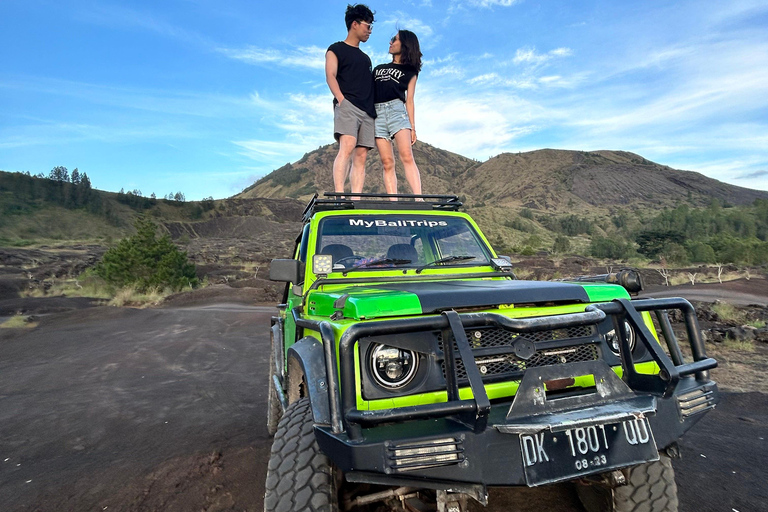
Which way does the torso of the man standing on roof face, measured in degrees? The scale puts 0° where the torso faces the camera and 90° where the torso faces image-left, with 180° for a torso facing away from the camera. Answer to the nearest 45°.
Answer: approximately 315°

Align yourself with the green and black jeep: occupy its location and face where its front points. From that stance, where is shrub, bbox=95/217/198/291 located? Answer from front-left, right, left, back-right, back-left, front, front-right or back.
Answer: back

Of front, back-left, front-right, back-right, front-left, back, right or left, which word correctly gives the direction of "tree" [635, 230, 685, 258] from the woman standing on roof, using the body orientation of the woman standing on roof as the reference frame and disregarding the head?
back

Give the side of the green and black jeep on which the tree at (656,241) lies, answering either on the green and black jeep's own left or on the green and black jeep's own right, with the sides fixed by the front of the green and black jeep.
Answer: on the green and black jeep's own left

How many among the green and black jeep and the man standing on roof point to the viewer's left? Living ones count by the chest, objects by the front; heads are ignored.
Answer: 0

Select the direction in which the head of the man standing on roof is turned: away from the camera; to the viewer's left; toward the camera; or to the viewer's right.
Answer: to the viewer's right

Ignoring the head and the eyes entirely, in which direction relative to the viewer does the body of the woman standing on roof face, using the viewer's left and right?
facing the viewer and to the left of the viewer

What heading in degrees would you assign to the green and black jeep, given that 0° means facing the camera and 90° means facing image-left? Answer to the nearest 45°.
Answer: approximately 315°

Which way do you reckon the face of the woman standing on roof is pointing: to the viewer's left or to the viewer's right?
to the viewer's left
